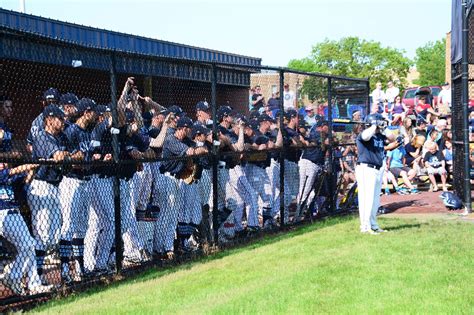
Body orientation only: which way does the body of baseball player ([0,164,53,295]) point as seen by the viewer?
to the viewer's right

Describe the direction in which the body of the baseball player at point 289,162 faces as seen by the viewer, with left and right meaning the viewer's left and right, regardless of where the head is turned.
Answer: facing to the right of the viewer

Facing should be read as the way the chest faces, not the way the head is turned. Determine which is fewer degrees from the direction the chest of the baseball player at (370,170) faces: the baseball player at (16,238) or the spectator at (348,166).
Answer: the baseball player

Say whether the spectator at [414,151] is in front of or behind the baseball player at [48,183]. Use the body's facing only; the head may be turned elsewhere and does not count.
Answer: in front

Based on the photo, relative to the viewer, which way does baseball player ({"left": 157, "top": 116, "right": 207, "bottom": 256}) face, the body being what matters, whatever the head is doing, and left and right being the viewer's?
facing to the right of the viewer

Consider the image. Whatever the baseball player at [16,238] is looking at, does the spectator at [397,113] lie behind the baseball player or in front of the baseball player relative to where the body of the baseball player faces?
in front
